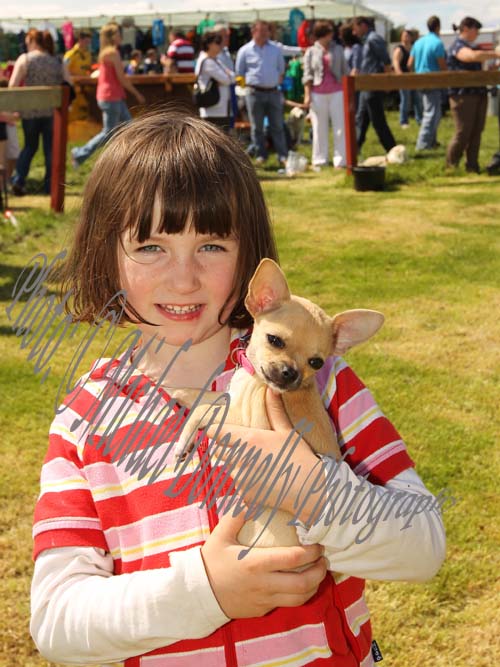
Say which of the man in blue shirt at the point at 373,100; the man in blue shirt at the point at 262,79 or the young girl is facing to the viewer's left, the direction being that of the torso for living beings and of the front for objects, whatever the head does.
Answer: the man in blue shirt at the point at 373,100

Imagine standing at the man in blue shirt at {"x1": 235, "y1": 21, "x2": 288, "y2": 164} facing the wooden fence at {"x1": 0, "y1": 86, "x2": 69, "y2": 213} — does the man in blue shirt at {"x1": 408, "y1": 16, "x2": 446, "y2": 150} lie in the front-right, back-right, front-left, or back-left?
back-left

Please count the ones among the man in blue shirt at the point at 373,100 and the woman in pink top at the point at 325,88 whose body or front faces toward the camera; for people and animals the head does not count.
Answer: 1

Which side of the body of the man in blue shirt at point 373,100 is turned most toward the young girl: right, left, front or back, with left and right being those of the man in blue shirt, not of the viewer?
left

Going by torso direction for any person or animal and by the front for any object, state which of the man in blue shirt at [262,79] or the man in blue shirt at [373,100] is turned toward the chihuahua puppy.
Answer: the man in blue shirt at [262,79]

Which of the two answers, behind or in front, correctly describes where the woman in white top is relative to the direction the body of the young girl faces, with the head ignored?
behind

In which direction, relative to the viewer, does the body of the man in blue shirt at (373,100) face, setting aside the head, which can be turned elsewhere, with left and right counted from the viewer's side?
facing to the left of the viewer

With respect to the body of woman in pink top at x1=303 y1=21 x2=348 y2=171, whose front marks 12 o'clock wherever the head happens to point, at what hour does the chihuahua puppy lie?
The chihuahua puppy is roughly at 12 o'clock from the woman in pink top.

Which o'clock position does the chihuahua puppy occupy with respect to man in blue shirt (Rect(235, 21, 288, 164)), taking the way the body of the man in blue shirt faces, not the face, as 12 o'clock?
The chihuahua puppy is roughly at 12 o'clock from the man in blue shirt.

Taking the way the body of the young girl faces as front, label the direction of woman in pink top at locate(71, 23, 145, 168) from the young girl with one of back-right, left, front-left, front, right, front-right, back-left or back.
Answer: back

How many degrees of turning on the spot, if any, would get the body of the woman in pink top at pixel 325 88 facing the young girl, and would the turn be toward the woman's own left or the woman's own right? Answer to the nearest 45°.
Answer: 0° — they already face them

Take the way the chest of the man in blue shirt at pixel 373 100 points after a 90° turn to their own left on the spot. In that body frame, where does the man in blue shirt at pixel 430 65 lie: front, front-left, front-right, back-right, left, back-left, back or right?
left

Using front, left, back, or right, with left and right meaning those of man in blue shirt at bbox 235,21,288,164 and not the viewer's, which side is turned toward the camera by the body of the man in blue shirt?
front
